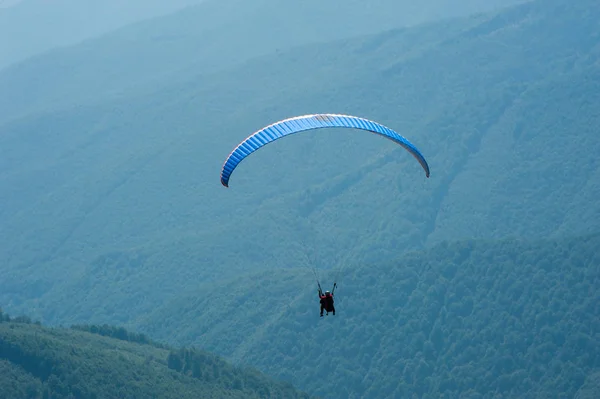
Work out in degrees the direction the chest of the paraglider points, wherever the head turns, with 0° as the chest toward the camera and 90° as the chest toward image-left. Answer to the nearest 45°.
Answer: approximately 180°
